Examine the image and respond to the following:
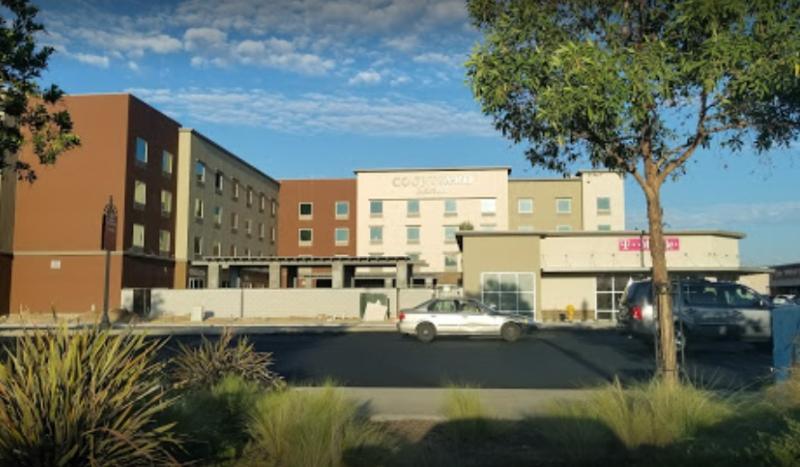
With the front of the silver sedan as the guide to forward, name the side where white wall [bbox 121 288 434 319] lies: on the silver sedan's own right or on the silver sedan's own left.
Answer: on the silver sedan's own left

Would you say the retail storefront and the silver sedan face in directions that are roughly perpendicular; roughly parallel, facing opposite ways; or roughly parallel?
roughly perpendicular

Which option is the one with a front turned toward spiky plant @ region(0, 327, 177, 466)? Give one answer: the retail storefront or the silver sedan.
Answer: the retail storefront

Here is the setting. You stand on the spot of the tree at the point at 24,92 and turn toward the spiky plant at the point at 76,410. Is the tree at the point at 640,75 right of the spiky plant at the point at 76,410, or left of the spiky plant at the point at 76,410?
left

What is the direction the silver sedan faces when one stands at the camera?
facing to the right of the viewer

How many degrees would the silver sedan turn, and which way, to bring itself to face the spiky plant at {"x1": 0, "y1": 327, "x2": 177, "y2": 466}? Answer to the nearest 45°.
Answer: approximately 90° to its right

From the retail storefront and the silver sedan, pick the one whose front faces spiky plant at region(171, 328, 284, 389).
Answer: the retail storefront

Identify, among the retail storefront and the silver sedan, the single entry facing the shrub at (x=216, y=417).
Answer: the retail storefront

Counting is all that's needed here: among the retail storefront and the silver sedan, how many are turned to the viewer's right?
1

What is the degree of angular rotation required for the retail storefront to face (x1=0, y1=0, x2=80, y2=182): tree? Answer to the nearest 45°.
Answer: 0° — it already faces it
